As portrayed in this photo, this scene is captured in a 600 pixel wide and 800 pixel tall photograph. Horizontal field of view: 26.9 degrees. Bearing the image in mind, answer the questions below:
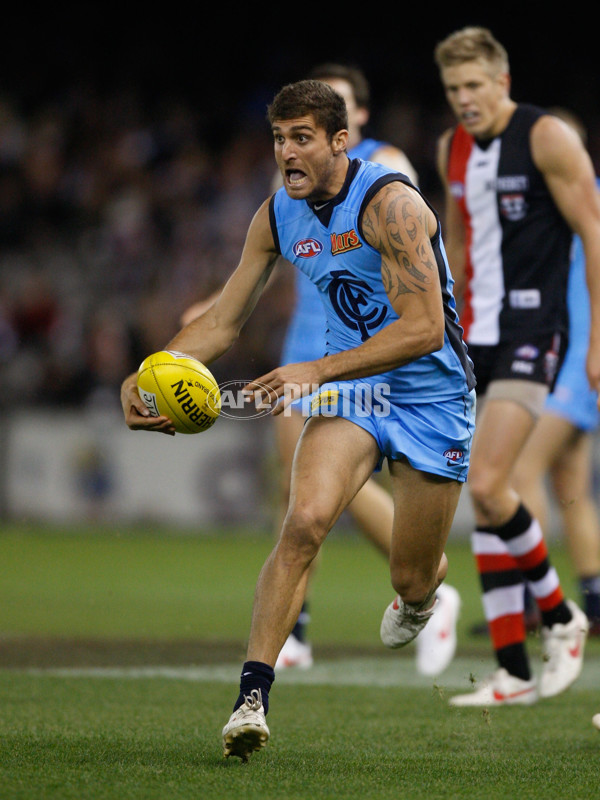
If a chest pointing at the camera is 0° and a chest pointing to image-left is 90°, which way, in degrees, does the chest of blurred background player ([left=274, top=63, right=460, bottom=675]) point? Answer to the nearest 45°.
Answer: approximately 45°

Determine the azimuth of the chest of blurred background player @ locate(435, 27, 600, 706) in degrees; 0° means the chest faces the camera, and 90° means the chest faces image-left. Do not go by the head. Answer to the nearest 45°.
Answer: approximately 45°

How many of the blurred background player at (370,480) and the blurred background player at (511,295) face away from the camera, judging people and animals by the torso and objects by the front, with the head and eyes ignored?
0

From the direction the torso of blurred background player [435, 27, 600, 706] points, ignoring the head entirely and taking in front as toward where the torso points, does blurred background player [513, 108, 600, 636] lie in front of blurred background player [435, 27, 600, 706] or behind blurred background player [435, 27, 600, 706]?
behind
